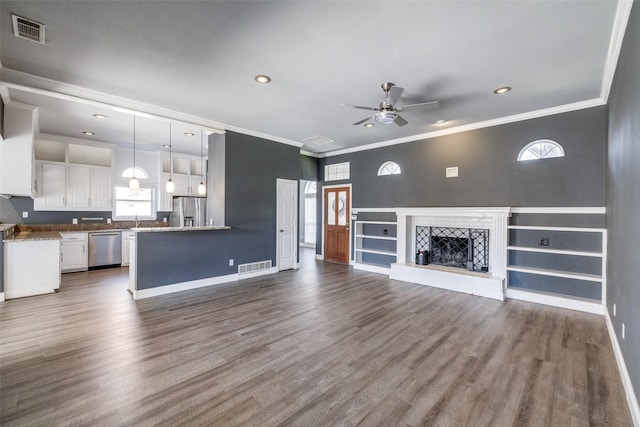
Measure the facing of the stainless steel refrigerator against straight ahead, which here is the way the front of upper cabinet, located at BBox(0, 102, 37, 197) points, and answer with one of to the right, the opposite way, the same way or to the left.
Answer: to the right

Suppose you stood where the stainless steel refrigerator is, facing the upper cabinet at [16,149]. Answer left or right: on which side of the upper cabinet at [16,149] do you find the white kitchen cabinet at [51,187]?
right

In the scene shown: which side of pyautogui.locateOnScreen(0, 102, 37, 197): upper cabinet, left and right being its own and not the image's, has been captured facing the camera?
right

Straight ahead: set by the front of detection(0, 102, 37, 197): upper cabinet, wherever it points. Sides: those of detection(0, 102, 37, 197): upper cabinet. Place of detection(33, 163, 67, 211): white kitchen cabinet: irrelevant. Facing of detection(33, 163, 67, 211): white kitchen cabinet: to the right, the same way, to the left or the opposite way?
to the right

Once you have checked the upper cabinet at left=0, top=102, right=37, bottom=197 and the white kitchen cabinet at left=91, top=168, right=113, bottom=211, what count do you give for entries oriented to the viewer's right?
1

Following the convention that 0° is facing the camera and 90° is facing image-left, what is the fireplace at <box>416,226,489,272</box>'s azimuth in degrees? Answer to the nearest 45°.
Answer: approximately 0°

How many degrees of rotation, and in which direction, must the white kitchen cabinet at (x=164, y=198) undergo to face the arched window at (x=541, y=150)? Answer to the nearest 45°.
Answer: approximately 45° to its left

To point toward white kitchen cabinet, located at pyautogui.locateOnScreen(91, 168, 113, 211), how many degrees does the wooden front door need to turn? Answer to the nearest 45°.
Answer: approximately 45° to its right
